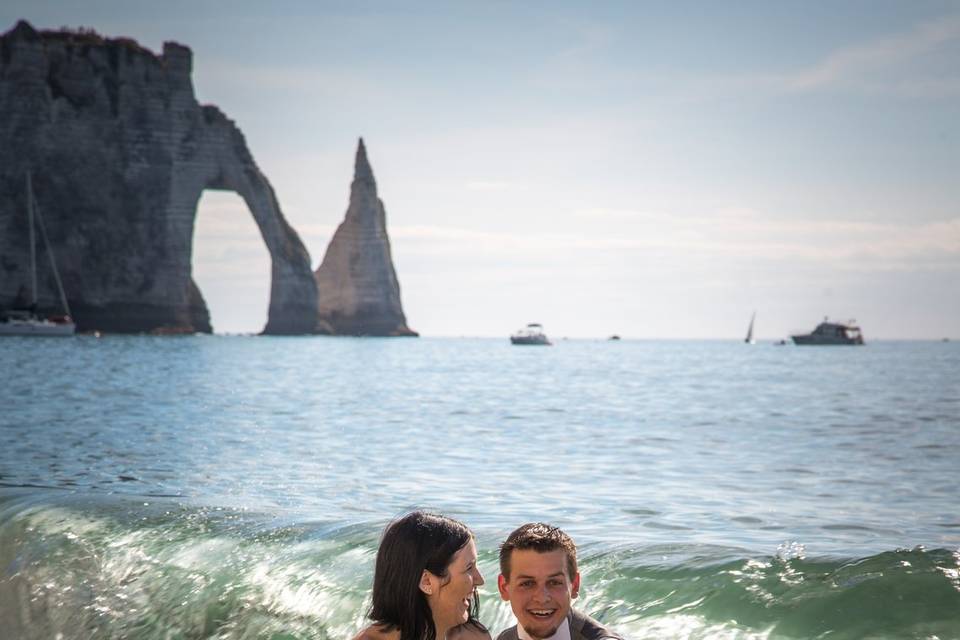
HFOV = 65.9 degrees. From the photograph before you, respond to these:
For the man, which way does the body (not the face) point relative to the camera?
toward the camera

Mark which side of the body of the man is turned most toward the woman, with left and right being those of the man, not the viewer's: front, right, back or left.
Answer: right
